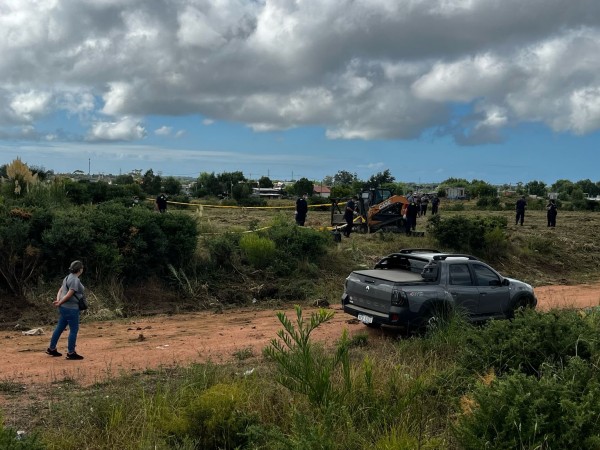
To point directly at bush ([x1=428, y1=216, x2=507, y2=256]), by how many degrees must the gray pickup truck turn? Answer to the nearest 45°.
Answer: approximately 45° to its left

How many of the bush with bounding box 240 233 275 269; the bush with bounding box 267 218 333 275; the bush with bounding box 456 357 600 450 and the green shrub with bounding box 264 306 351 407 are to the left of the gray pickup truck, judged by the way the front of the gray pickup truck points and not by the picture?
2

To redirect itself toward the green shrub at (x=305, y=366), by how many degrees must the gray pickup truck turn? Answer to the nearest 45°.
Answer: approximately 135° to its right

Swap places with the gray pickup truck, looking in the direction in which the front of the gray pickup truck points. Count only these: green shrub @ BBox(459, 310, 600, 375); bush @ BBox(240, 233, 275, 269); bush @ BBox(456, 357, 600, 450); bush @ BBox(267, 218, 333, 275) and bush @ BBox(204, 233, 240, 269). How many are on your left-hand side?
3

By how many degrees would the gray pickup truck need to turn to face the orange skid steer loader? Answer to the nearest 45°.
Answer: approximately 45° to its left

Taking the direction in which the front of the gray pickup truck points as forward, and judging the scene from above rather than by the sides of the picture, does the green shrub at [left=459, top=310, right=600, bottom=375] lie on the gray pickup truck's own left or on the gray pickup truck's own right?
on the gray pickup truck's own right

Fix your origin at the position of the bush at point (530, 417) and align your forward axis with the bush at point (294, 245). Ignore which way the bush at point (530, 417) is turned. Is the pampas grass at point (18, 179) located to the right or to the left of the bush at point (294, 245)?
left

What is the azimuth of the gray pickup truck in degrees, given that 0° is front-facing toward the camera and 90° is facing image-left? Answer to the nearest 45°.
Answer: approximately 225°

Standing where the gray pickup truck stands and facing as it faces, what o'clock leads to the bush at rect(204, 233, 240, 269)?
The bush is roughly at 9 o'clock from the gray pickup truck.

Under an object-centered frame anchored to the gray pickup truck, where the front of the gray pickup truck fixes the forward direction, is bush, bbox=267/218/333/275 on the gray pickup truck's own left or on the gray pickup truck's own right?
on the gray pickup truck's own left

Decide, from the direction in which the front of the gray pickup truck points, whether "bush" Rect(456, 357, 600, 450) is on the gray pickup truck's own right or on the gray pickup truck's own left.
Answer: on the gray pickup truck's own right

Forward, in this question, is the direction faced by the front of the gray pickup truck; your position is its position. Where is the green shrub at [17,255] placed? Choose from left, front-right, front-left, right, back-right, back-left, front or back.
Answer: back-left

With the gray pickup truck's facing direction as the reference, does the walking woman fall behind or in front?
behind
